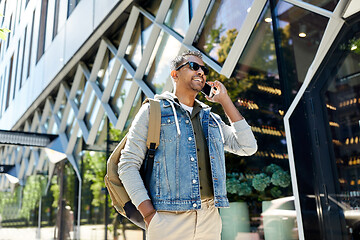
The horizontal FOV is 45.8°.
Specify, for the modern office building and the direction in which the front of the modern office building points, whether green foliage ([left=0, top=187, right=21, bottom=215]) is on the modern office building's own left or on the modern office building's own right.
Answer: on the modern office building's own right

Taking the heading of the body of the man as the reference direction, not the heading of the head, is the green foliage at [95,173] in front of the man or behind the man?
behind

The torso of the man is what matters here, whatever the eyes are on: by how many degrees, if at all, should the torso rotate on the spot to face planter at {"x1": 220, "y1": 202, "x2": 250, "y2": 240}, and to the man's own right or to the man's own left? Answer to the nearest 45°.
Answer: approximately 135° to the man's own left

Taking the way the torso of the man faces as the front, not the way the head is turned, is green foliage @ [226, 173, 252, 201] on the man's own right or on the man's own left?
on the man's own left

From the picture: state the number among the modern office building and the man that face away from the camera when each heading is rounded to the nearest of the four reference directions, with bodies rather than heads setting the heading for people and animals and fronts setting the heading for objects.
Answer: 0

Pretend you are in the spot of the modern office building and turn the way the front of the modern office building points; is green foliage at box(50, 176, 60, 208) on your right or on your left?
on your right

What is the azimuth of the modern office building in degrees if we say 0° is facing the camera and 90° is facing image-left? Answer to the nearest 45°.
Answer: approximately 45°

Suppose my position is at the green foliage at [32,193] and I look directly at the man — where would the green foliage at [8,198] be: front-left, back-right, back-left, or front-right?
back-right

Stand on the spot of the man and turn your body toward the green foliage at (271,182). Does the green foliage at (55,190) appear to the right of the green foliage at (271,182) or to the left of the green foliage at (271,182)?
left

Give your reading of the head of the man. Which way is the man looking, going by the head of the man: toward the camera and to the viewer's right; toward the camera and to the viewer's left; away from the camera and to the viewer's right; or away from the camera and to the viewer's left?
toward the camera and to the viewer's right

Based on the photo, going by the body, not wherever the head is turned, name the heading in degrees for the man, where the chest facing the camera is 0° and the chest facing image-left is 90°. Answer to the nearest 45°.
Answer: approximately 315°
